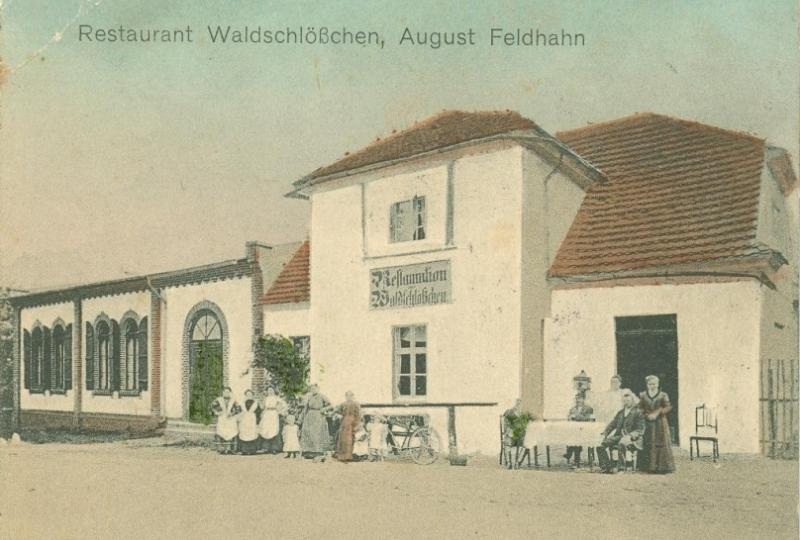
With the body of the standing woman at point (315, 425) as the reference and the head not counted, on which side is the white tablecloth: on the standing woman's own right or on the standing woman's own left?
on the standing woman's own left

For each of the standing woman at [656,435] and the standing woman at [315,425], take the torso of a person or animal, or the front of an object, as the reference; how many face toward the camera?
2

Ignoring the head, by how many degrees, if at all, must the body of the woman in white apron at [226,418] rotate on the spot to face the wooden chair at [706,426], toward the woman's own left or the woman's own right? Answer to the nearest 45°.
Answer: approximately 45° to the woman's own left

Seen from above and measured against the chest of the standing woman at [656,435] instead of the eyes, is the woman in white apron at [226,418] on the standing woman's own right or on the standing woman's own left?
on the standing woman's own right

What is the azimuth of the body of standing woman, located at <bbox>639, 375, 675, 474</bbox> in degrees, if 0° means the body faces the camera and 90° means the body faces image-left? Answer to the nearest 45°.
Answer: approximately 0°
